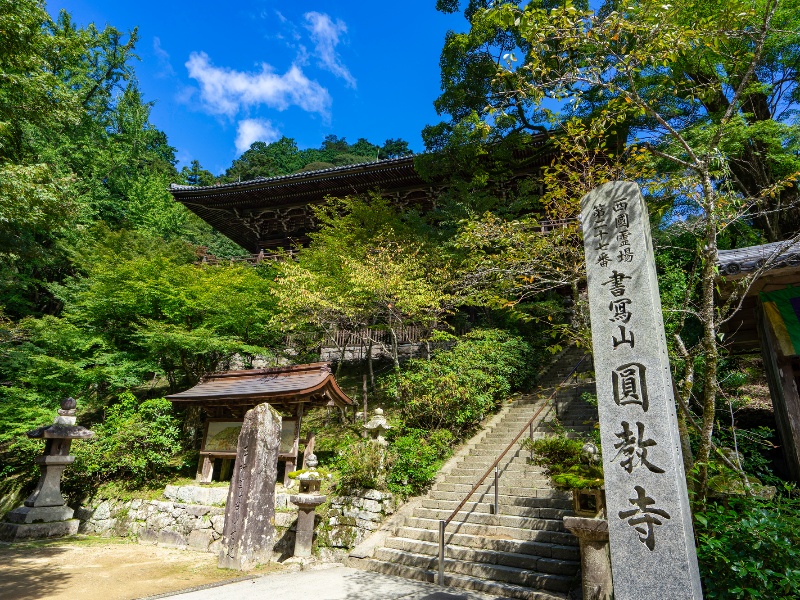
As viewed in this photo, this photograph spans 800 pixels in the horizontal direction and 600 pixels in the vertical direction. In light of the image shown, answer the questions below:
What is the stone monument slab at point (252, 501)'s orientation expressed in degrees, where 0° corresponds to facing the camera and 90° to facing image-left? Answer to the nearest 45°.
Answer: approximately 45°

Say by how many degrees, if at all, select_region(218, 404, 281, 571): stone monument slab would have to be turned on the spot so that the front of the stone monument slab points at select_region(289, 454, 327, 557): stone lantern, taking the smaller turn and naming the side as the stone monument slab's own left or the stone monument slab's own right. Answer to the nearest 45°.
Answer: approximately 135° to the stone monument slab's own left

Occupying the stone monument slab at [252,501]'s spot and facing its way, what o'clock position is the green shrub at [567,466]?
The green shrub is roughly at 9 o'clock from the stone monument slab.

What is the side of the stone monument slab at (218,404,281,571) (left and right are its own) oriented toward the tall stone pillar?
left

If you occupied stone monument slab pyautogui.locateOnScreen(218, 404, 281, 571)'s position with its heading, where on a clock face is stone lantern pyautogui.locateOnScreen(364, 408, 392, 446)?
The stone lantern is roughly at 7 o'clock from the stone monument slab.

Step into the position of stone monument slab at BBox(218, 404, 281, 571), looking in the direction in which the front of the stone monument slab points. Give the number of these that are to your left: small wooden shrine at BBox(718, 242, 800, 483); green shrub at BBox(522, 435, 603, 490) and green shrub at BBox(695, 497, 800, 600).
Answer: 3

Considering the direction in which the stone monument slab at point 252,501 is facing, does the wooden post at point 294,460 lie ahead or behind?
behind

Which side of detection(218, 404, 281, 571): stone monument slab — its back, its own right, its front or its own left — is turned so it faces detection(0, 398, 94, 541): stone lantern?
right

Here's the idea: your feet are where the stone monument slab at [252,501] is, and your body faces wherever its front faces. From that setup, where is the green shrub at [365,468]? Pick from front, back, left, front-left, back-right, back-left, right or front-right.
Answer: back-left

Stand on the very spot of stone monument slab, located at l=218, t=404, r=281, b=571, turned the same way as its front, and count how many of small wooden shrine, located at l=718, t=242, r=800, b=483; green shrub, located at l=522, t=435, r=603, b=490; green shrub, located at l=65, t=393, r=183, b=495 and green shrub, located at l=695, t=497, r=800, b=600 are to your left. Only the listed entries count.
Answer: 3

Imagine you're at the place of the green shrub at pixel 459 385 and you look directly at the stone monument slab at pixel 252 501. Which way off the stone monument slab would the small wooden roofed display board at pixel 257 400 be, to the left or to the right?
right

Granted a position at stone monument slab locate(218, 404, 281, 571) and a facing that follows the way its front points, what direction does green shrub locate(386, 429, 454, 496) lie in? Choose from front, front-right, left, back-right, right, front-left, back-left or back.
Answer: back-left

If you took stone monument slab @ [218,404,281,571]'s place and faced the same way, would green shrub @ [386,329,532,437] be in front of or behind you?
behind
